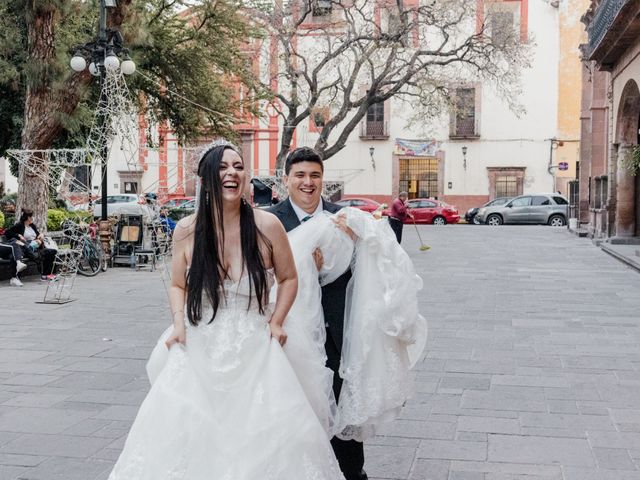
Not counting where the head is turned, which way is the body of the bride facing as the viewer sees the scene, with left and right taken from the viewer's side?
facing the viewer

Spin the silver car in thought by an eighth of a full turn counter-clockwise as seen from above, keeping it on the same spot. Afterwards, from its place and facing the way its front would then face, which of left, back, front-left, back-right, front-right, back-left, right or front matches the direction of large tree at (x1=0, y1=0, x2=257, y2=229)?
front

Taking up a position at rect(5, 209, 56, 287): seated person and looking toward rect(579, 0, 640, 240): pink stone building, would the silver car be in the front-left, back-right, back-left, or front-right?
front-left

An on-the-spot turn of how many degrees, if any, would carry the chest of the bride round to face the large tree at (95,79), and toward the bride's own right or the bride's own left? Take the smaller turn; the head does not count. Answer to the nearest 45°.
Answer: approximately 180°

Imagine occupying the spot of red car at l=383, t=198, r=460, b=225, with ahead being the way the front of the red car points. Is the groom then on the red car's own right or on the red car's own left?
on the red car's own left

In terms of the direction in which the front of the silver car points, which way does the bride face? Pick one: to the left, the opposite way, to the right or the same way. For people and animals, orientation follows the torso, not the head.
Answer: to the left

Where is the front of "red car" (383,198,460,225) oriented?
to the viewer's left

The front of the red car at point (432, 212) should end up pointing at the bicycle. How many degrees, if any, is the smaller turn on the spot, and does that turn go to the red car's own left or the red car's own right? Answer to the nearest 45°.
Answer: approximately 90° to the red car's own left

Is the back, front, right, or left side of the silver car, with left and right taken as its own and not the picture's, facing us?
left

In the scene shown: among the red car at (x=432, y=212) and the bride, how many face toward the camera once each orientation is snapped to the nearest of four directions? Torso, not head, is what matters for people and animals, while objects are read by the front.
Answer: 1

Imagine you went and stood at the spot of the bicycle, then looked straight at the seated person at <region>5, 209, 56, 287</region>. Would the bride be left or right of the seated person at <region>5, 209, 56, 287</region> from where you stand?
left

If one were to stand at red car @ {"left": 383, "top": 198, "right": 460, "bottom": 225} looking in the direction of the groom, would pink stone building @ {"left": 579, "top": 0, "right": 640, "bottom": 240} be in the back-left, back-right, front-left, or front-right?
front-left

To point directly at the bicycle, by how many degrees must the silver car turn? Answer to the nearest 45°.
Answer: approximately 90° to its left

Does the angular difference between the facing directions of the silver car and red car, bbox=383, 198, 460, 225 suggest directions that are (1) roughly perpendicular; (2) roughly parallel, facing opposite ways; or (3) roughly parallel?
roughly parallel

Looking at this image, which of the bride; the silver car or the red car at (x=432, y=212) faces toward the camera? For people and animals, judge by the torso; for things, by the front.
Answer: the bride

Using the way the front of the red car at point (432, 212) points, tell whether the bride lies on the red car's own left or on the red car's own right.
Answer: on the red car's own left

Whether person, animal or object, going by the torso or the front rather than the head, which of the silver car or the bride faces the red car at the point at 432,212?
the silver car
